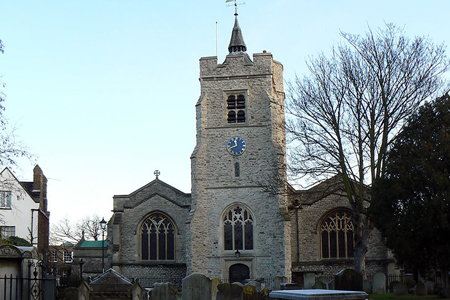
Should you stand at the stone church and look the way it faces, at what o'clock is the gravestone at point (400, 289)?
The gravestone is roughly at 11 o'clock from the stone church.

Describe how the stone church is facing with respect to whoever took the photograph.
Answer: facing the viewer

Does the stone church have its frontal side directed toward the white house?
no

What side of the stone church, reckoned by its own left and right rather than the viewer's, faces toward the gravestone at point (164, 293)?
front

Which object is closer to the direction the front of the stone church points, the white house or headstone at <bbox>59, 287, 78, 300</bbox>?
the headstone

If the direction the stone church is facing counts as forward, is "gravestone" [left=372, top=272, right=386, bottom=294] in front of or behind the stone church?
in front

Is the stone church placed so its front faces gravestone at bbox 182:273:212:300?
yes

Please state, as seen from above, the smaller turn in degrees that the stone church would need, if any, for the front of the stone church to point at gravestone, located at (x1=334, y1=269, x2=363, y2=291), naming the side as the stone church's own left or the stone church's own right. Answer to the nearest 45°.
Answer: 0° — it already faces it

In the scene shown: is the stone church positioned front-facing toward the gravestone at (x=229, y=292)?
yes

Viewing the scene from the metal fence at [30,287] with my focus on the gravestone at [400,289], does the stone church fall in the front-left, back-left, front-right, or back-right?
front-left

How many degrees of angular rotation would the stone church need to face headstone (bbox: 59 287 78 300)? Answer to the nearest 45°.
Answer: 0° — it already faces it

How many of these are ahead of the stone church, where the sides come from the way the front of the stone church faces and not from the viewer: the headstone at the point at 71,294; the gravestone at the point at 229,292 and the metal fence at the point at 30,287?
3
